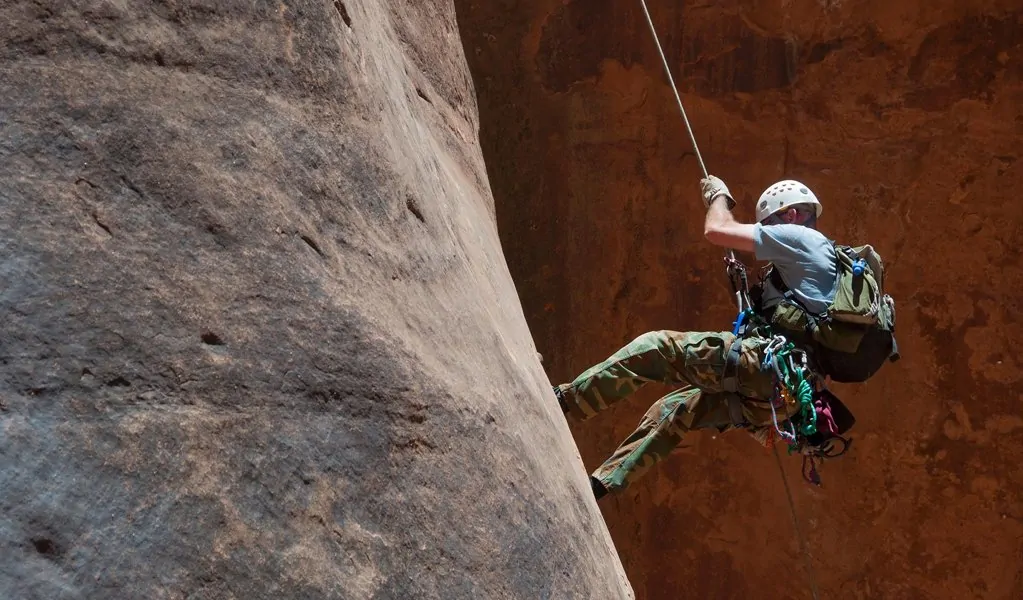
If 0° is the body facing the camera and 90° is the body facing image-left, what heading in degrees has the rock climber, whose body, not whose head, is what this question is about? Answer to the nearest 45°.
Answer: approximately 90°
